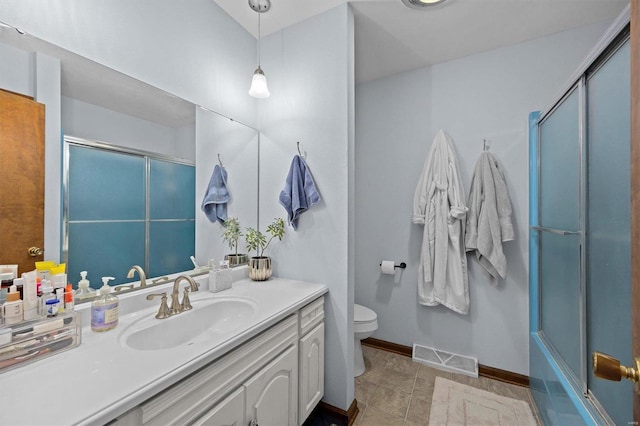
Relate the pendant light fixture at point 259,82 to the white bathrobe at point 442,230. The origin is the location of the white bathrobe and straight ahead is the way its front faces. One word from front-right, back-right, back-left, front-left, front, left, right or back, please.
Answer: front-right

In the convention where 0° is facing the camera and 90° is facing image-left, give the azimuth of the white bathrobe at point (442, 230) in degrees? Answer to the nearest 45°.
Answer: approximately 0°

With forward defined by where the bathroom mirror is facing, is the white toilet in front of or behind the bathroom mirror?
in front

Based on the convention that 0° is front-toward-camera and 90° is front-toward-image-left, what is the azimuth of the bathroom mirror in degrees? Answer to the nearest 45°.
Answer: approximately 315°

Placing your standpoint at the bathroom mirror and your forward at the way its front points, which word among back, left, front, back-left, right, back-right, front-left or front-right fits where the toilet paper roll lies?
front-left

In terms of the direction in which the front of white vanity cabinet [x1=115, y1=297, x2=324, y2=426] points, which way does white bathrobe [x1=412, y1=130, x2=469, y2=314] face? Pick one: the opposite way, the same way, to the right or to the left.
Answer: to the right

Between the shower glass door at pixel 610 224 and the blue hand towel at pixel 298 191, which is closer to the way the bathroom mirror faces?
the shower glass door

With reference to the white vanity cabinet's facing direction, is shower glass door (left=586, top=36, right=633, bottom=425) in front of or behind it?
in front
